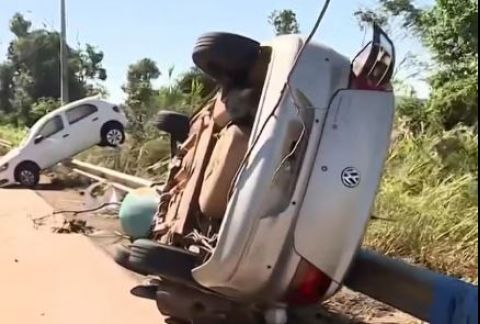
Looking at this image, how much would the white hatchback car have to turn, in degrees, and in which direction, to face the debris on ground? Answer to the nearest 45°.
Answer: approximately 90° to its left

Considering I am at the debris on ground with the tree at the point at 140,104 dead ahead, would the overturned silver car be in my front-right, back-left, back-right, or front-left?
back-right

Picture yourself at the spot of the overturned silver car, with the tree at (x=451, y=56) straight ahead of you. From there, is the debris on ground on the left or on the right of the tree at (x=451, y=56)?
left

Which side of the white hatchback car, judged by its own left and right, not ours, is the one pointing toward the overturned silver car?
left

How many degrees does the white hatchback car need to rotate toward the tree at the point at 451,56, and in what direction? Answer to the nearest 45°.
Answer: approximately 135° to its left

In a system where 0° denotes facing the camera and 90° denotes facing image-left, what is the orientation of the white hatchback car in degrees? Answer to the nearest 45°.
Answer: approximately 90°
